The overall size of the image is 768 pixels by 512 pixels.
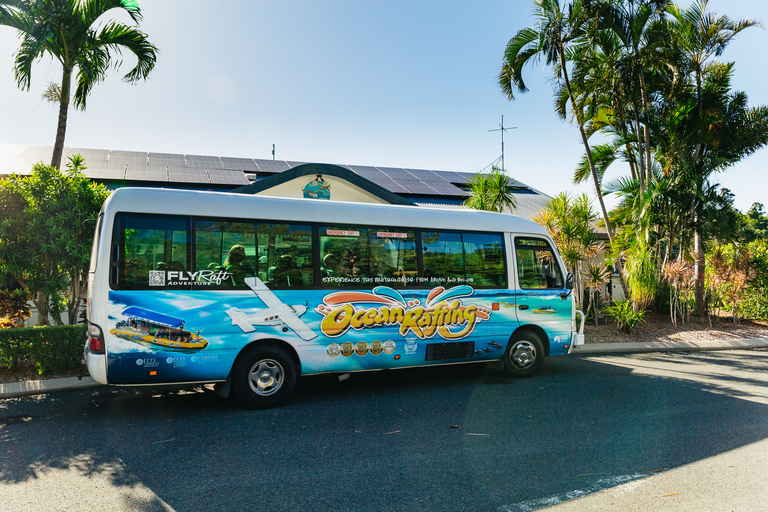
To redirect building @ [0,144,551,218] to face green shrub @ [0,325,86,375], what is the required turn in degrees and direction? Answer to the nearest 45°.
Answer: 0° — it already faces it

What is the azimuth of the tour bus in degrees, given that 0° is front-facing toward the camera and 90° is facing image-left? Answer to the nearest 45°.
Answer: approximately 225°

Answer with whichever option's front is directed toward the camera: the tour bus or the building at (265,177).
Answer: the building

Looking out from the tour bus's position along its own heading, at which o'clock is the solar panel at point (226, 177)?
The solar panel is roughly at 10 o'clock from the tour bus.

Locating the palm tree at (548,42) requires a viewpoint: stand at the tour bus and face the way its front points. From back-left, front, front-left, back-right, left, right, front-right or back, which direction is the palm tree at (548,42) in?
front

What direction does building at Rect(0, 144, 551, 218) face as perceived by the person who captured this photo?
facing the viewer

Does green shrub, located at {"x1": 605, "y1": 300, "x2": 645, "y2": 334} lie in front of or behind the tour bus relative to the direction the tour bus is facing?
in front

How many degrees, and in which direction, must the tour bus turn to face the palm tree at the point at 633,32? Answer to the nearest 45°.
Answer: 0° — it already faces it

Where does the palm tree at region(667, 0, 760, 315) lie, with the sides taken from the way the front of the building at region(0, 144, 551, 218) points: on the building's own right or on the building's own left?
on the building's own left

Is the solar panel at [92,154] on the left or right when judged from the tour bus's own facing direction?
on its left

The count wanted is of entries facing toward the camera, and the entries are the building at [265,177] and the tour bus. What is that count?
1

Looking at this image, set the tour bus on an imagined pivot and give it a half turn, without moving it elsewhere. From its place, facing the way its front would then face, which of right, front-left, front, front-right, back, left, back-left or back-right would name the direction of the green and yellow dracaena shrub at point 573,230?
back

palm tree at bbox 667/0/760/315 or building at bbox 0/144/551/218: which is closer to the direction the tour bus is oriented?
the palm tree
